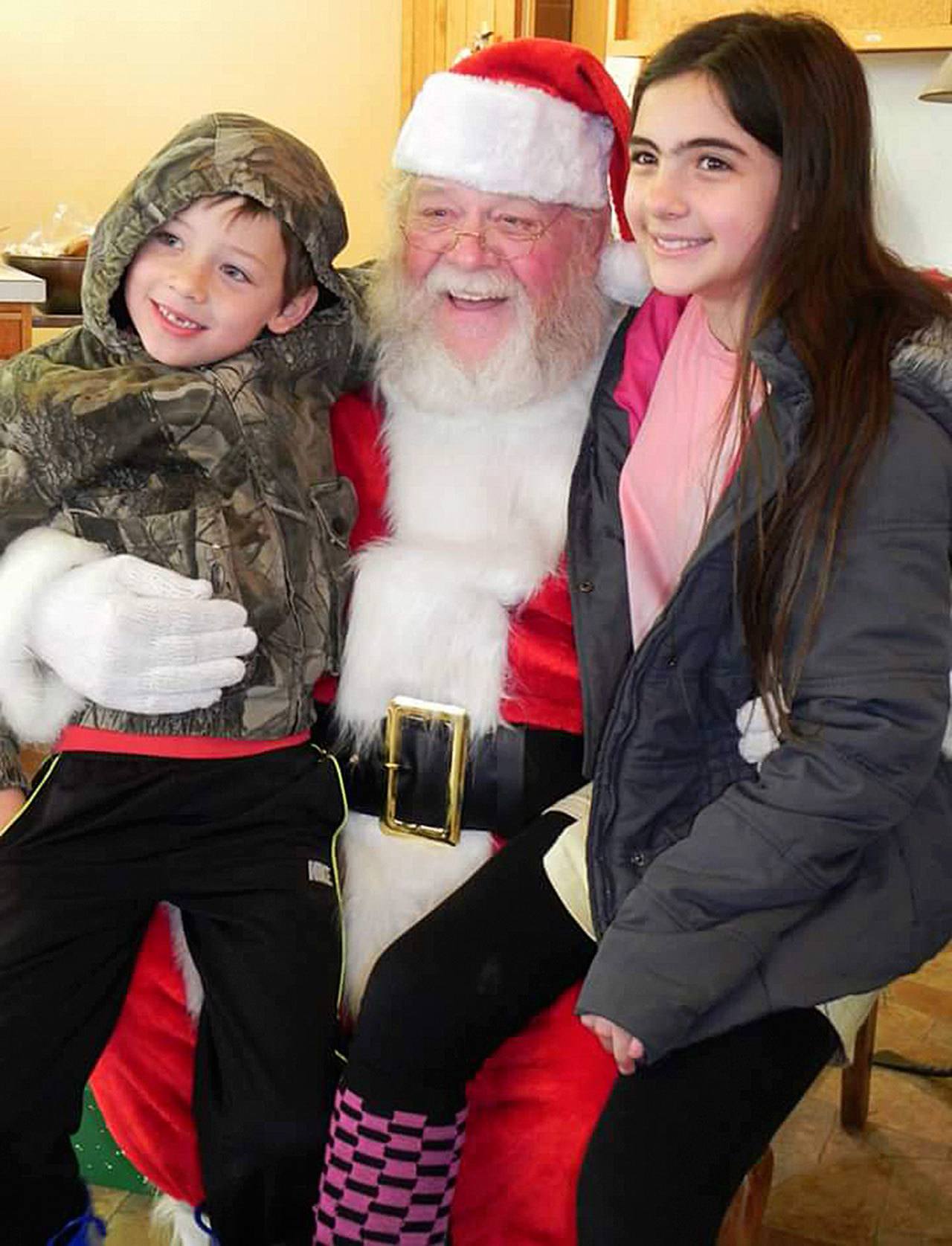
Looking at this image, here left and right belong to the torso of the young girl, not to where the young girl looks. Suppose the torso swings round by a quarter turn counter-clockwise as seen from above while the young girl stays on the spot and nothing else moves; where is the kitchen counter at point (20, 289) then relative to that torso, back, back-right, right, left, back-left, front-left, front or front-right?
back

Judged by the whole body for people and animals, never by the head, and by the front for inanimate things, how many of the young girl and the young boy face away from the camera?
0

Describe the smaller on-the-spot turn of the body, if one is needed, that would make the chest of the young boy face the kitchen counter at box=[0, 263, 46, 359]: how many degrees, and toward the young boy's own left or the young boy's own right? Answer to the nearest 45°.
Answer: approximately 180°

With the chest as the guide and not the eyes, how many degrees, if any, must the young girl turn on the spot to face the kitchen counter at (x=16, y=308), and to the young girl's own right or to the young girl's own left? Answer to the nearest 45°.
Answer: approximately 90° to the young girl's own right

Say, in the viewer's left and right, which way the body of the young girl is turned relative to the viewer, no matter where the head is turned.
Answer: facing the viewer and to the left of the viewer

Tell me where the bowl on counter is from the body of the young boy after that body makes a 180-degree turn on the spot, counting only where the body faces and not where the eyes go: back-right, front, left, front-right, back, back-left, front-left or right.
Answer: front

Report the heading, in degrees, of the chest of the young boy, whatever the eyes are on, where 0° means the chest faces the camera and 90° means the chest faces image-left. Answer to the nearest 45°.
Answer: approximately 0°
